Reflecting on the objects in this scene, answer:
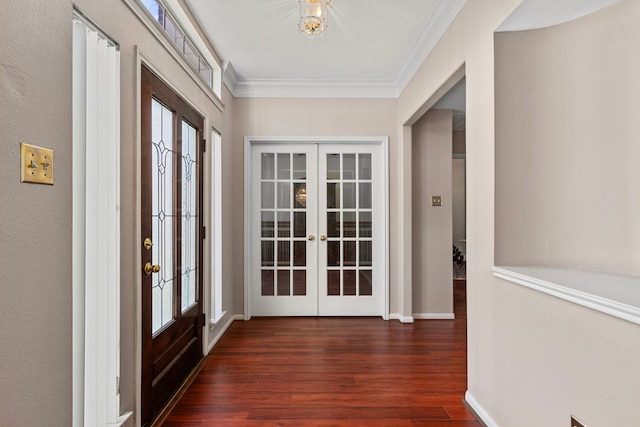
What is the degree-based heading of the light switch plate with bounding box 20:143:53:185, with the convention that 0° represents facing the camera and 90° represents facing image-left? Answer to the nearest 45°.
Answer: approximately 315°

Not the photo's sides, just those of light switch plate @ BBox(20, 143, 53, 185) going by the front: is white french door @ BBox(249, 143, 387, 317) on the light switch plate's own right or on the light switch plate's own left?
on the light switch plate's own left

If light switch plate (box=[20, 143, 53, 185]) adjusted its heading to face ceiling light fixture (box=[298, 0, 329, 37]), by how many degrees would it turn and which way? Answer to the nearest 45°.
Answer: approximately 45° to its left

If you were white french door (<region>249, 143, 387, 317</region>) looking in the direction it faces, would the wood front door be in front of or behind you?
in front

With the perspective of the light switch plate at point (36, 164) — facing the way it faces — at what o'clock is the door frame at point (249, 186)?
The door frame is roughly at 9 o'clock from the light switch plate.

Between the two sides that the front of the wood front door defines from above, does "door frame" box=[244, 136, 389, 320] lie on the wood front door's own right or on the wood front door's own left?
on the wood front door's own left

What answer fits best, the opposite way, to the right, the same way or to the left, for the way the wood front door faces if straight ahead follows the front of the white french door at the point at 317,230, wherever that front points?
to the left

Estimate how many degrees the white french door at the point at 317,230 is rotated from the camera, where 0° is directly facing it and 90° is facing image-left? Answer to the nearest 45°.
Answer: approximately 0°

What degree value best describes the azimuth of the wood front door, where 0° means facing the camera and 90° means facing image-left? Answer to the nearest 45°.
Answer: approximately 315°
